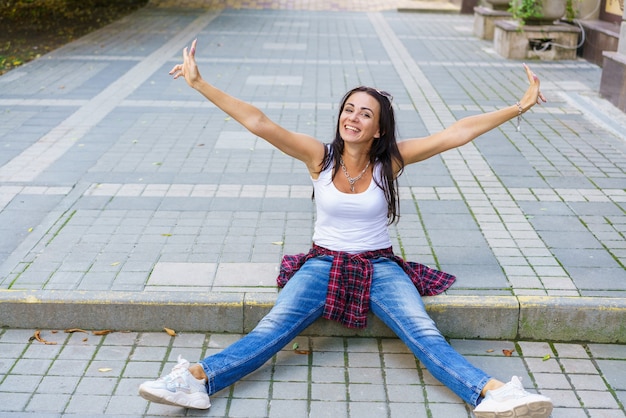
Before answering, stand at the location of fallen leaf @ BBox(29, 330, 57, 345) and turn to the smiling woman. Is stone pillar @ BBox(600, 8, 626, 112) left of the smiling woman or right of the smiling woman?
left

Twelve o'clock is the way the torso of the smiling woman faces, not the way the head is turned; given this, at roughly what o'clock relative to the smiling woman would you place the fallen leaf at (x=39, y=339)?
The fallen leaf is roughly at 3 o'clock from the smiling woman.

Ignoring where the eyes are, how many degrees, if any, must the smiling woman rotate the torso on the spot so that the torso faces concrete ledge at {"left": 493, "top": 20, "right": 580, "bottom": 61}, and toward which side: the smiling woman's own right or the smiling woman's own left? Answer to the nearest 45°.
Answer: approximately 180°

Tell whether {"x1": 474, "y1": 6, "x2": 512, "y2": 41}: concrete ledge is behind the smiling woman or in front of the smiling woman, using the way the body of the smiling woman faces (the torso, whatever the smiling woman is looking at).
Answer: behind

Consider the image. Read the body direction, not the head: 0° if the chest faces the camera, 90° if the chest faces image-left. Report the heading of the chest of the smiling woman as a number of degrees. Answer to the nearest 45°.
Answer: approximately 0°

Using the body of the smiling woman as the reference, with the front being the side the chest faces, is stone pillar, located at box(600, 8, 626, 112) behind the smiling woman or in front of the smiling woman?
behind

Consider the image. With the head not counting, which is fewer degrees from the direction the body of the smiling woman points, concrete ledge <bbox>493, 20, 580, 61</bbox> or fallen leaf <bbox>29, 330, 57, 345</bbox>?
the fallen leaf

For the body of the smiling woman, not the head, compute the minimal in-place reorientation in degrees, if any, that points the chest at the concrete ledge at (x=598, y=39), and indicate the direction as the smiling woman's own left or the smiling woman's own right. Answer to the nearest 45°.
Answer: approximately 135° to the smiling woman's own left
